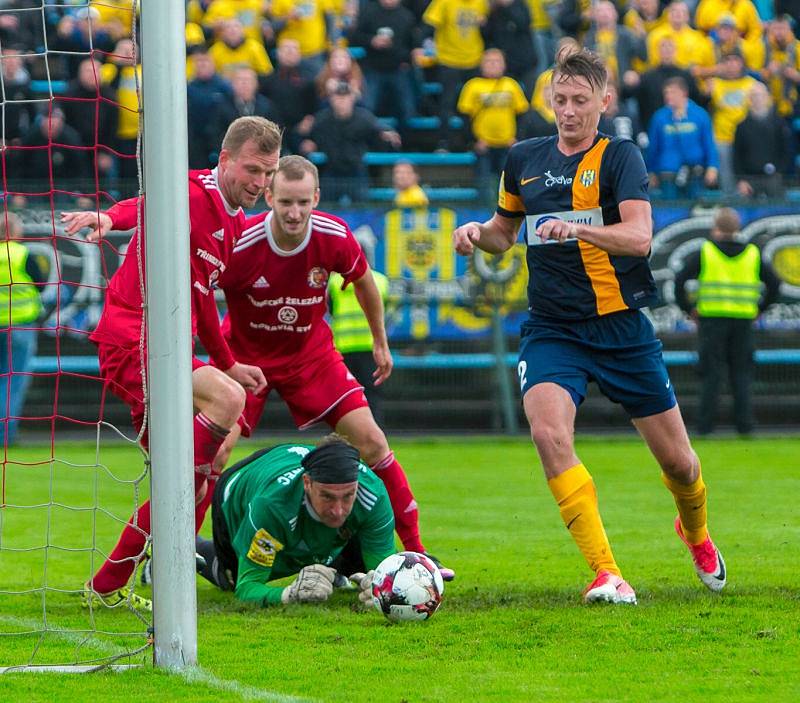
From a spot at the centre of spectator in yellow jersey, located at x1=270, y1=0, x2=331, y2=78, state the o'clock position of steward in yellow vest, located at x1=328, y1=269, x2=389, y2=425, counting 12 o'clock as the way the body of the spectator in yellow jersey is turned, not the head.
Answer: The steward in yellow vest is roughly at 12 o'clock from the spectator in yellow jersey.

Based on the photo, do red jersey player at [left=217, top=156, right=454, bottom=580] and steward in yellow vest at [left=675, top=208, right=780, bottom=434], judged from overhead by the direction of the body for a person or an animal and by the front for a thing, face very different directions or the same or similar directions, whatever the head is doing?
very different directions

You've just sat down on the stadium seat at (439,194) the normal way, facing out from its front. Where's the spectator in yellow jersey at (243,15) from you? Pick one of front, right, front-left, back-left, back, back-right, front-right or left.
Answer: back-right

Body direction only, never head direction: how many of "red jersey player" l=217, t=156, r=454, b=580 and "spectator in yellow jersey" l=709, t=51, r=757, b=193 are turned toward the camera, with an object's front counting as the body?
2

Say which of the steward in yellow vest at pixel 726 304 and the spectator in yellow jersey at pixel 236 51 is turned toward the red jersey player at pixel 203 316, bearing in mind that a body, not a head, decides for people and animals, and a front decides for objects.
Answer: the spectator in yellow jersey

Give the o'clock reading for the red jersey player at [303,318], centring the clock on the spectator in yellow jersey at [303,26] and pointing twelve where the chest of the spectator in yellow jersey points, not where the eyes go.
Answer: The red jersey player is roughly at 12 o'clock from the spectator in yellow jersey.
